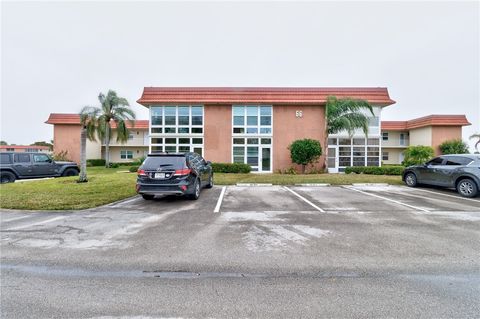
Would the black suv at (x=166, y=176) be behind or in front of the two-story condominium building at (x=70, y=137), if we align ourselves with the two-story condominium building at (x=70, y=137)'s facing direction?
in front

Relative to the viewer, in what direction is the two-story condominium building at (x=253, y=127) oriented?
toward the camera

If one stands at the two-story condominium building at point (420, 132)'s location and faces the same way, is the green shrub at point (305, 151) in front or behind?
in front

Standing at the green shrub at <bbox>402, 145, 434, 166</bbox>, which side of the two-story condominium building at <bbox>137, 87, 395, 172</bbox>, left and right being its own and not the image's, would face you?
left

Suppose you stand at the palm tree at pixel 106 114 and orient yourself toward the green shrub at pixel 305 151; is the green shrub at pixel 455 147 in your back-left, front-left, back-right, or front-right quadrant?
front-left

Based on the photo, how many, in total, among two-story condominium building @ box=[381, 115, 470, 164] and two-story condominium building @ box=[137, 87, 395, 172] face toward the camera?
2

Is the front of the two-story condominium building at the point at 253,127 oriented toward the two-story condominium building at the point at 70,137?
no

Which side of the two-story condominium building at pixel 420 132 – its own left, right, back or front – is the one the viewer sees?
front

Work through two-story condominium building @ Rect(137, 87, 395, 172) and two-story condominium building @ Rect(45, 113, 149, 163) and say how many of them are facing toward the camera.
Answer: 2

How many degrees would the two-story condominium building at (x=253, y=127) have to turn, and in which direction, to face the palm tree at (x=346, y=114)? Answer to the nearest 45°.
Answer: approximately 90° to its left

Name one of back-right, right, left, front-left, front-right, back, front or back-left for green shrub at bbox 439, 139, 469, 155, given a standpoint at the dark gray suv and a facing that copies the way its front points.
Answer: front-right

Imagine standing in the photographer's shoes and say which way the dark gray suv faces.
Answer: facing away from the viewer and to the left of the viewer
